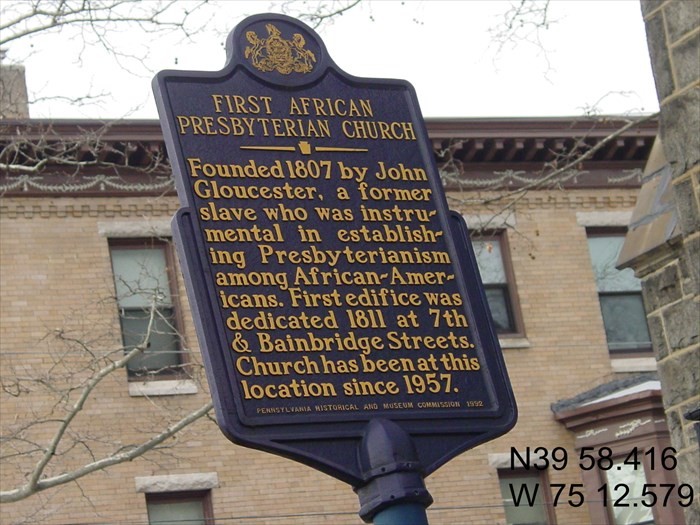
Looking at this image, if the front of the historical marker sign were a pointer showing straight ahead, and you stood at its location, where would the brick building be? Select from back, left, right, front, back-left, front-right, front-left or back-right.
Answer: back

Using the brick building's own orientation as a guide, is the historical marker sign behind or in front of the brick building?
in front

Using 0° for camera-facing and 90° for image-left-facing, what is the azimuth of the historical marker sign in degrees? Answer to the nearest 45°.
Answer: approximately 0°

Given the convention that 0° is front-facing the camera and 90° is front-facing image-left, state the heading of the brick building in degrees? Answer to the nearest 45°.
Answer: approximately 0°

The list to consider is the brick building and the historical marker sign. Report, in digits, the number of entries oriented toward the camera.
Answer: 2
